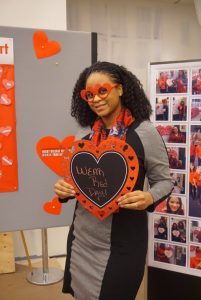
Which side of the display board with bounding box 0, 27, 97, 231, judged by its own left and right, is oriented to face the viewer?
front

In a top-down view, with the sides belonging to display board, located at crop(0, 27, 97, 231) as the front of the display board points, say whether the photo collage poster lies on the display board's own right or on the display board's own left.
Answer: on the display board's own left

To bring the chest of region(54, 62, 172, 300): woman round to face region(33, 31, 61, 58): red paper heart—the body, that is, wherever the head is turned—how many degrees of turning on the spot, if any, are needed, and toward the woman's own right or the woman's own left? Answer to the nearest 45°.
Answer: approximately 90° to the woman's own right

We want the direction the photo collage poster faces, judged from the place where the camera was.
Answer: facing the viewer and to the left of the viewer

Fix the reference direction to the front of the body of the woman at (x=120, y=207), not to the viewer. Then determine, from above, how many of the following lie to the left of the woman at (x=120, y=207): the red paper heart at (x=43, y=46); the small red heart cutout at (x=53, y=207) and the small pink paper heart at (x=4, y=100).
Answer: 0

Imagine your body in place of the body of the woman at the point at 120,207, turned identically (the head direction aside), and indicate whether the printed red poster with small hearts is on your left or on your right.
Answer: on your right

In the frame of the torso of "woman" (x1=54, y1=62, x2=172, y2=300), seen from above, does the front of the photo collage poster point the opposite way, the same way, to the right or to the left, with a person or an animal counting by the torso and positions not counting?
the same way

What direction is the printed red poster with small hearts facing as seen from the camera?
toward the camera

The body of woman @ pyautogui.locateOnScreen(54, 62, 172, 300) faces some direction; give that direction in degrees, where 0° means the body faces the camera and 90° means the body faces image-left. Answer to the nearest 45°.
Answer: approximately 45°

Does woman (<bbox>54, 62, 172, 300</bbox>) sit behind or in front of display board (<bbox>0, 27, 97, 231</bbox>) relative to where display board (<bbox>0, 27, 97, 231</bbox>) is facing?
in front

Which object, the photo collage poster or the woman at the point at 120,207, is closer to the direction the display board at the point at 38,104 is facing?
the woman
